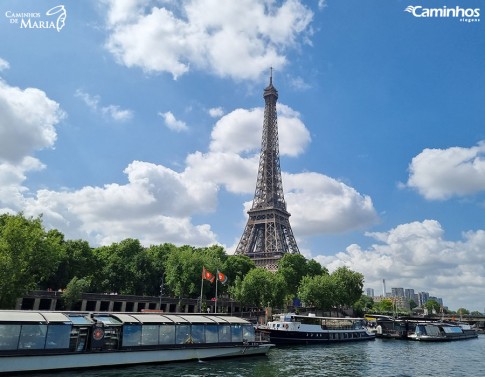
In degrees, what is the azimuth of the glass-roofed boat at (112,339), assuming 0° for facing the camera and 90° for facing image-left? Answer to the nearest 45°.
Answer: approximately 225°
